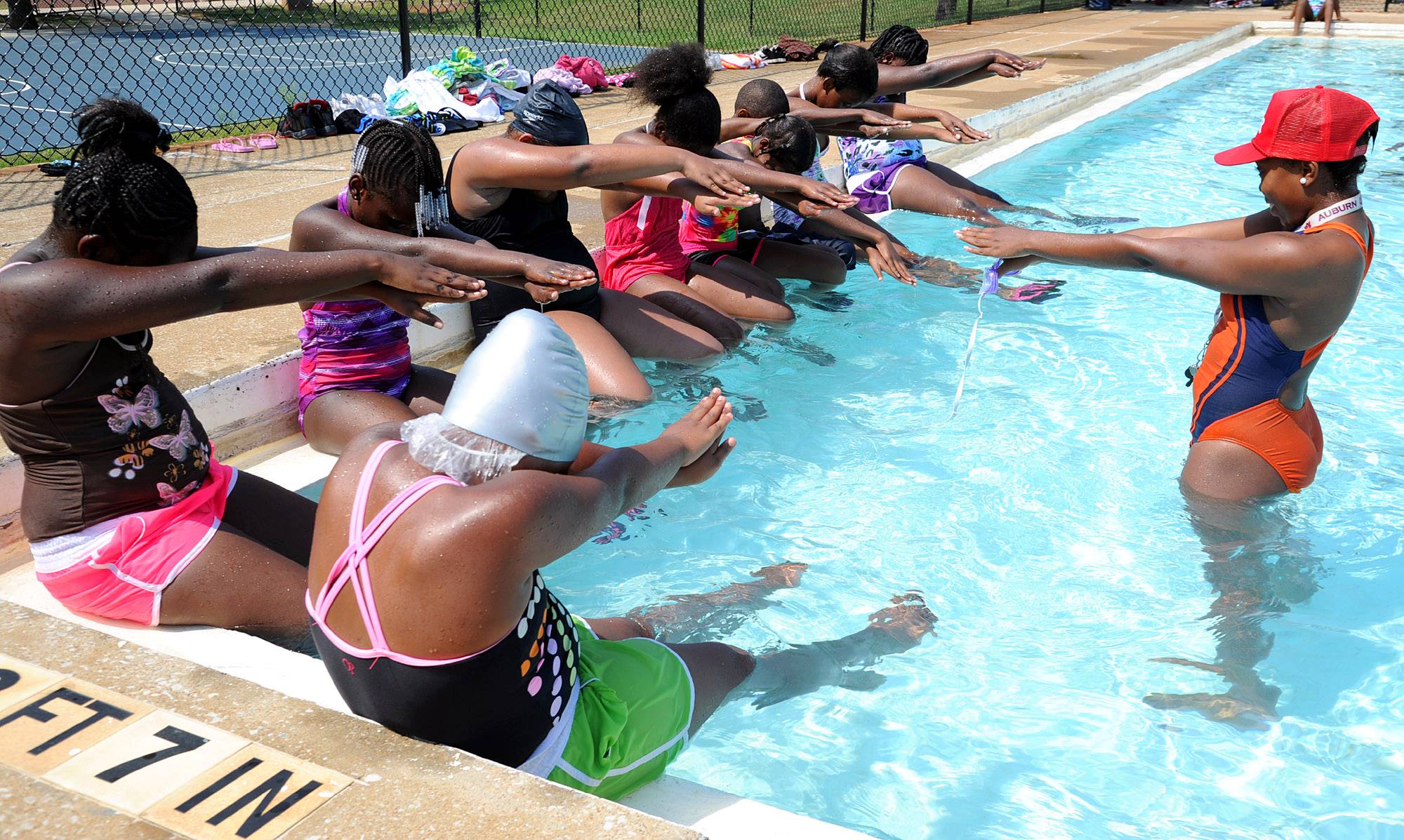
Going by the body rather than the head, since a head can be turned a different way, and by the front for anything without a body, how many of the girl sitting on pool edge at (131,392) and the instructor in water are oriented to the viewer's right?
1

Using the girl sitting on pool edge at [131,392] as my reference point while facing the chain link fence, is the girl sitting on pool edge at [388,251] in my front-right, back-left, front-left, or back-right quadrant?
front-right

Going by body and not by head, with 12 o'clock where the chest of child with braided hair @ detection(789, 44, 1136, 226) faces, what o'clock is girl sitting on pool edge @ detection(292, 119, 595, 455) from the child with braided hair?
The girl sitting on pool edge is roughly at 2 o'clock from the child with braided hair.

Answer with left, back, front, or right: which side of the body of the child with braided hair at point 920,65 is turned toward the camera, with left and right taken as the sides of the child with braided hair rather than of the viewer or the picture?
right

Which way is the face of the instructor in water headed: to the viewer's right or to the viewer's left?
to the viewer's left

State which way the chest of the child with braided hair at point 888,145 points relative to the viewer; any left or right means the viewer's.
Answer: facing the viewer and to the right of the viewer

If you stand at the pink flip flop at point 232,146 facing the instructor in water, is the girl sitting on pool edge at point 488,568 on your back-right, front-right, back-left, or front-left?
front-right

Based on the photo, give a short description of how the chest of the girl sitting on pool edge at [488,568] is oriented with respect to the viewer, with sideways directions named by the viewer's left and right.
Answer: facing away from the viewer and to the right of the viewer

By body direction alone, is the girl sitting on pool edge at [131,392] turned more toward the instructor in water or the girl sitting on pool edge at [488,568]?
the instructor in water

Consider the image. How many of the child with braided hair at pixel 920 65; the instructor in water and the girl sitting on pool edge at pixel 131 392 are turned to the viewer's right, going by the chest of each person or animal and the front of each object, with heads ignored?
2

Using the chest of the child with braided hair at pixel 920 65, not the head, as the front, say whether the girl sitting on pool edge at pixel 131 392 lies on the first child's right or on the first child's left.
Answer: on the first child's right

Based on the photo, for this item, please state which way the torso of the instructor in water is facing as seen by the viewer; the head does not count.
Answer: to the viewer's left

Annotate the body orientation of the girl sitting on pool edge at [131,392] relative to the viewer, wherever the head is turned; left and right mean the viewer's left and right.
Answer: facing to the right of the viewer
